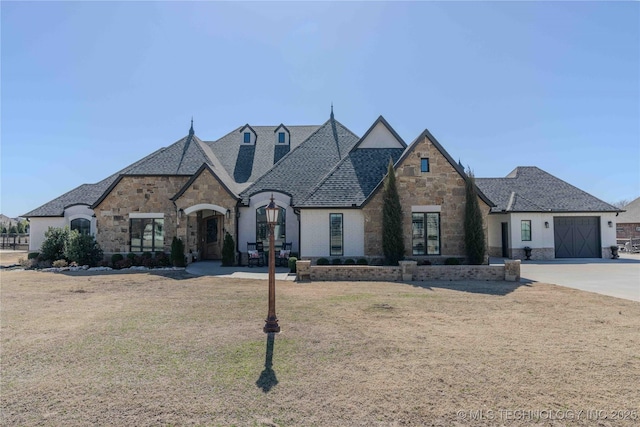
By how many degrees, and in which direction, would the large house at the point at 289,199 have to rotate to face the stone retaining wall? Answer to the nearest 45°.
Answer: approximately 45° to its left

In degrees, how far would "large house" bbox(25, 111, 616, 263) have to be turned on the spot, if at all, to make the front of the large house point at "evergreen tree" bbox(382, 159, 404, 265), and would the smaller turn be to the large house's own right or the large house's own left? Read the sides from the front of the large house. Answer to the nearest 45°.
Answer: approximately 45° to the large house's own left

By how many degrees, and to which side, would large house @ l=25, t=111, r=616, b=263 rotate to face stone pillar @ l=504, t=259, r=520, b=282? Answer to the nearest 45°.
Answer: approximately 45° to its left

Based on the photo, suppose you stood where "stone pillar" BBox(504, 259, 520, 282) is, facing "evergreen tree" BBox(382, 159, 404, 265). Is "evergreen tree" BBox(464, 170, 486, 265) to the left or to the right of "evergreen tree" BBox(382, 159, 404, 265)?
right

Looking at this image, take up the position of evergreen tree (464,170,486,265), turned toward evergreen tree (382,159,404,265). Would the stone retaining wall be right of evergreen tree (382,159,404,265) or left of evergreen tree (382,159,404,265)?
left

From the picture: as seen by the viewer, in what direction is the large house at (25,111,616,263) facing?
toward the camera

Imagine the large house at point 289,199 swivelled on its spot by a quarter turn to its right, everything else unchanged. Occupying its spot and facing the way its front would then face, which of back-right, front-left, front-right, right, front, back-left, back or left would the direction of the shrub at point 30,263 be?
front

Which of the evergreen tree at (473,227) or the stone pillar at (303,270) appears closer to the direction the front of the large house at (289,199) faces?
the stone pillar

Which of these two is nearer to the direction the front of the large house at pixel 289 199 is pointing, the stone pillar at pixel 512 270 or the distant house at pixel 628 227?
the stone pillar

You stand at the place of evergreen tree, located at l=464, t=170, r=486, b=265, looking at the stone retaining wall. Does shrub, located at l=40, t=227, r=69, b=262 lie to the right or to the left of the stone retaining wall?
right

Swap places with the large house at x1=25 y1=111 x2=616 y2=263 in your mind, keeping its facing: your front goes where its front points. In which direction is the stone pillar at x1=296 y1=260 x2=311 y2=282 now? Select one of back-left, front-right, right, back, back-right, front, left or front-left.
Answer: front
